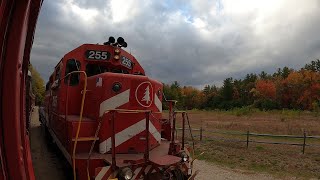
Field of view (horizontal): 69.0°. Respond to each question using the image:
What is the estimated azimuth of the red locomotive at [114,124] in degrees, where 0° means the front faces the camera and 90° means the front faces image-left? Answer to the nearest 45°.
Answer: approximately 315°

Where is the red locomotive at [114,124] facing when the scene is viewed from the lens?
facing the viewer and to the right of the viewer
